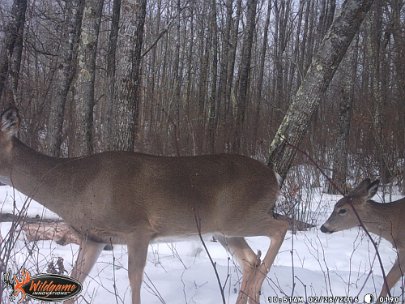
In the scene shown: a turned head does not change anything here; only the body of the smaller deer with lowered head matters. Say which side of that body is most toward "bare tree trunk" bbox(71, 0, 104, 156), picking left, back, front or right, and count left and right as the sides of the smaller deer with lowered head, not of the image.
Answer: front

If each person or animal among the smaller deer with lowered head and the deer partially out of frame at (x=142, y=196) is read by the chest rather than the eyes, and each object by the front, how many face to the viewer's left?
2

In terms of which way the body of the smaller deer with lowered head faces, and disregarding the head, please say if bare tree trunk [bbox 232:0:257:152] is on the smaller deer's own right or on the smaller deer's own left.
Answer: on the smaller deer's own right

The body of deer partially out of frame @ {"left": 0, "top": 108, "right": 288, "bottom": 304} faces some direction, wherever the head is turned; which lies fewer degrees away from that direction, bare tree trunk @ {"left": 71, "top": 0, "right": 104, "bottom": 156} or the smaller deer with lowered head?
the bare tree trunk

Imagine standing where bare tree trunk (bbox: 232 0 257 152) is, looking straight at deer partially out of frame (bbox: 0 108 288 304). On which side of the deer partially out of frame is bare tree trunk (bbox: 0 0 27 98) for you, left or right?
right

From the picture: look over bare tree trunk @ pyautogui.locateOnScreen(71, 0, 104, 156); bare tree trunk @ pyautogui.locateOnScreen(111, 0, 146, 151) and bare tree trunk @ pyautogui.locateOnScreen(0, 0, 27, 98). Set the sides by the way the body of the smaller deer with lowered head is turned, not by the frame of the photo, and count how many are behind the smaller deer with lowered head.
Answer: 0

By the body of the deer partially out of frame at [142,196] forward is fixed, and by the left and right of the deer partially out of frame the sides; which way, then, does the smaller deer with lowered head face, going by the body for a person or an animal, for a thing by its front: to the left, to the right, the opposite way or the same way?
the same way

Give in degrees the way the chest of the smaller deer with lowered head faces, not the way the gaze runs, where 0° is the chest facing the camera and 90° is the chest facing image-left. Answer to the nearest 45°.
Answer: approximately 90°

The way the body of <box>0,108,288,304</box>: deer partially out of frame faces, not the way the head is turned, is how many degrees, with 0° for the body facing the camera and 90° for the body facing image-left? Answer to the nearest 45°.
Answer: approximately 90°

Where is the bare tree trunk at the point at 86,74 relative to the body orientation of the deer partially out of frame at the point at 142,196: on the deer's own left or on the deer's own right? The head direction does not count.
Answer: on the deer's own right

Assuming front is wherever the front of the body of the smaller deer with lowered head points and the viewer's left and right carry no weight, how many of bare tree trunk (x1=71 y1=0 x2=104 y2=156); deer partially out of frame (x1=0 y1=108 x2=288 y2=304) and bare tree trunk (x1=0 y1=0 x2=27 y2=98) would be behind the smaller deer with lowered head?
0

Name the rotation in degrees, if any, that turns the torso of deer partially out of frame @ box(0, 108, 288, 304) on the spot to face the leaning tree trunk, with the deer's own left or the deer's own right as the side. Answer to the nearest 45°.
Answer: approximately 135° to the deer's own right
